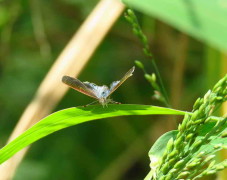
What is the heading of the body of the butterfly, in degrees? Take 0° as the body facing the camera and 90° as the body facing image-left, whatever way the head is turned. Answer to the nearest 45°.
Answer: approximately 0°
